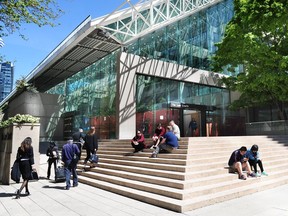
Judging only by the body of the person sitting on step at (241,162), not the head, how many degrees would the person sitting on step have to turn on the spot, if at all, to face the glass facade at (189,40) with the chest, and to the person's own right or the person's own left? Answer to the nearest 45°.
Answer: approximately 135° to the person's own left

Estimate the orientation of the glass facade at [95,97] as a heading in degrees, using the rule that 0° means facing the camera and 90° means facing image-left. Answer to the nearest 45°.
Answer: approximately 45°

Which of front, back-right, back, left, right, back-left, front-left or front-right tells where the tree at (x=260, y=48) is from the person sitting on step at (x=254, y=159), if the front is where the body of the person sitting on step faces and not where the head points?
back-left

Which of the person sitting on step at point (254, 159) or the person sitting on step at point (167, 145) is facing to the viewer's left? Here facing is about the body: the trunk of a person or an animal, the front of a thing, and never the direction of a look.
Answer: the person sitting on step at point (167, 145)

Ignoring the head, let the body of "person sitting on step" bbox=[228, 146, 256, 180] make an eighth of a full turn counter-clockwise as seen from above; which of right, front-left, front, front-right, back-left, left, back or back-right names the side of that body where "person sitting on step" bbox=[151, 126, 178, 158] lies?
back

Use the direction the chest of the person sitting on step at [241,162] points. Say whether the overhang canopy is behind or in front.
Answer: behind

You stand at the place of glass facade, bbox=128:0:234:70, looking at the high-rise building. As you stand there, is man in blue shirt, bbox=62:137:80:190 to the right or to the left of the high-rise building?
left

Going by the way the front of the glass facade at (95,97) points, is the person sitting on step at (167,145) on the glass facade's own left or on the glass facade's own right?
on the glass facade's own left

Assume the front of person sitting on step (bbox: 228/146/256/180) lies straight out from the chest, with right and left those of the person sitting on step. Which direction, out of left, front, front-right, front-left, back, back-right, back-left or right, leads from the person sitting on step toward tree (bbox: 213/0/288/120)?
back-left

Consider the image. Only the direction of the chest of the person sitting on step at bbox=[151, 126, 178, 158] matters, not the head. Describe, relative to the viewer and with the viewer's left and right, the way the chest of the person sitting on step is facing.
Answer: facing to the left of the viewer
